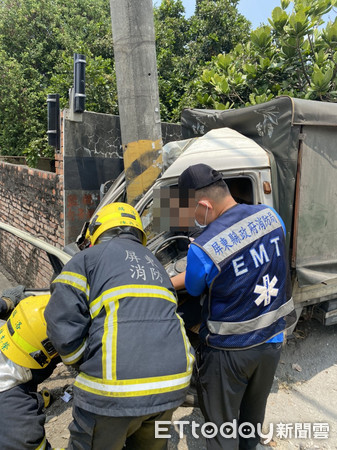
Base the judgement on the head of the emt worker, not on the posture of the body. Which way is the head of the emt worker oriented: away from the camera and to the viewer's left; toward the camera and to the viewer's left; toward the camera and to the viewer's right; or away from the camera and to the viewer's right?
away from the camera and to the viewer's left

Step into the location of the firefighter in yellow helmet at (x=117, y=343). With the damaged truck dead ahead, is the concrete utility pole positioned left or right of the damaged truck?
left

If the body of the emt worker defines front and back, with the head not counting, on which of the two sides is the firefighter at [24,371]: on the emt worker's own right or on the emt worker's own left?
on the emt worker's own left

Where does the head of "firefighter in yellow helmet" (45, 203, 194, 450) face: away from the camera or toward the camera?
away from the camera

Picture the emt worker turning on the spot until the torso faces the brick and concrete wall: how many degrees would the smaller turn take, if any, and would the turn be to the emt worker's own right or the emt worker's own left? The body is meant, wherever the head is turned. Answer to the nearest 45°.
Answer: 0° — they already face it

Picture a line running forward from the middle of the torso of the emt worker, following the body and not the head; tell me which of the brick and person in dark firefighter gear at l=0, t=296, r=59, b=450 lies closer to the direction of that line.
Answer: the brick and concrete wall

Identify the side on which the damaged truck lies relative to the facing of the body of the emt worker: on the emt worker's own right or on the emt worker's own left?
on the emt worker's own right

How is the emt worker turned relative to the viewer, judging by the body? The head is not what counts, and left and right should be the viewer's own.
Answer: facing away from the viewer and to the left of the viewer
